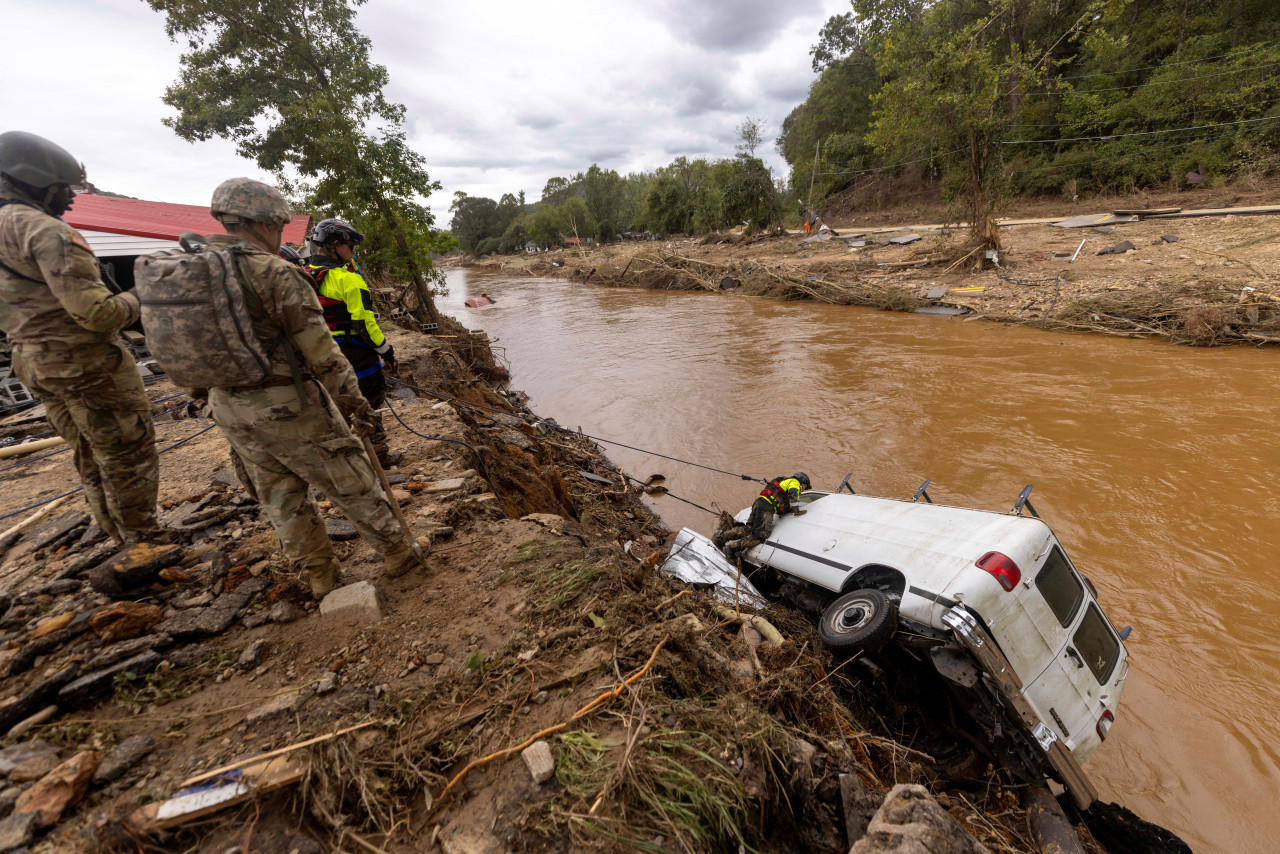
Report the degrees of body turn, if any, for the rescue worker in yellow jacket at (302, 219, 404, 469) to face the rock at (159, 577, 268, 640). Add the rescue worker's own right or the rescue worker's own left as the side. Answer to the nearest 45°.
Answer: approximately 135° to the rescue worker's own right

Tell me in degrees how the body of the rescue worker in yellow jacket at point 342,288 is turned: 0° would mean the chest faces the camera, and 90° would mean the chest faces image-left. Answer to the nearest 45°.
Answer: approximately 270°

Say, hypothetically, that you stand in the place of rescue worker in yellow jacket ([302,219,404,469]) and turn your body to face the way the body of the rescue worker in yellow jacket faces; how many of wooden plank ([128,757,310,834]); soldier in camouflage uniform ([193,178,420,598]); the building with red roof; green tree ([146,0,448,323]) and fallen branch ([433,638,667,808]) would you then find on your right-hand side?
3

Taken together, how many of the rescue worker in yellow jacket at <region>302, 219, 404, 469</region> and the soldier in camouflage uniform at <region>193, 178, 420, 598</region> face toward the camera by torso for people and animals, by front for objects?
0

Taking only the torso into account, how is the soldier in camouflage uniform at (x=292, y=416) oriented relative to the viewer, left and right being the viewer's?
facing away from the viewer and to the right of the viewer

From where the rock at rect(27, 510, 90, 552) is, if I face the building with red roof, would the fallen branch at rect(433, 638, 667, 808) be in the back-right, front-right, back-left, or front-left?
back-right

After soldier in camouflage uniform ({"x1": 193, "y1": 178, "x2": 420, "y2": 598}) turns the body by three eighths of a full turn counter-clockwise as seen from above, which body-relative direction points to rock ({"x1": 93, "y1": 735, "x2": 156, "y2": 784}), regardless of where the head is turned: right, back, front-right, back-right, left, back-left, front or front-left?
front-left

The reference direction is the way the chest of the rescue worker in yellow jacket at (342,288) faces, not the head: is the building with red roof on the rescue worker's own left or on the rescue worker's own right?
on the rescue worker's own left

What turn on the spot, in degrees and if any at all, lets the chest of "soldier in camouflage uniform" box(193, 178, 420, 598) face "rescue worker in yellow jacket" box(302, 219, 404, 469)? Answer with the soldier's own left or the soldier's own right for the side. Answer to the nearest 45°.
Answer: approximately 45° to the soldier's own left

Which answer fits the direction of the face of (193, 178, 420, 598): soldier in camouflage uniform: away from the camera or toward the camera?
away from the camera

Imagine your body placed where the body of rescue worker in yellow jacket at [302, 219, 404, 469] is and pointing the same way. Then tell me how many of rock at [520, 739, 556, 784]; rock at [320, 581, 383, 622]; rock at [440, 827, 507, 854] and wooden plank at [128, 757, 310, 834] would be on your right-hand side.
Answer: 4

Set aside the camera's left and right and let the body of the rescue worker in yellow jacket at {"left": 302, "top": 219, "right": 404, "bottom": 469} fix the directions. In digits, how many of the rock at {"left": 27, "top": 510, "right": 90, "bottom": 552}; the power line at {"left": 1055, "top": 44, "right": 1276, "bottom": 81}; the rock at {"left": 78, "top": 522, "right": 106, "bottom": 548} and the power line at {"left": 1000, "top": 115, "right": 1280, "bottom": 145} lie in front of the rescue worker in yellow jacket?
2

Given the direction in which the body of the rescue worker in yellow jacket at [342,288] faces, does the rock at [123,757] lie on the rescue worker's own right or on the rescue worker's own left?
on the rescue worker's own right

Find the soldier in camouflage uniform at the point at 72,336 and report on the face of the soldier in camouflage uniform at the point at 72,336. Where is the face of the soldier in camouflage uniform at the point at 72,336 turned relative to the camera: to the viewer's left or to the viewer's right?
to the viewer's right

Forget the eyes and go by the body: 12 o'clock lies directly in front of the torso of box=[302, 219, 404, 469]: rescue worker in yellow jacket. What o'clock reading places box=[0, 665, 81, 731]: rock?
The rock is roughly at 4 o'clock from the rescue worker in yellow jacket.

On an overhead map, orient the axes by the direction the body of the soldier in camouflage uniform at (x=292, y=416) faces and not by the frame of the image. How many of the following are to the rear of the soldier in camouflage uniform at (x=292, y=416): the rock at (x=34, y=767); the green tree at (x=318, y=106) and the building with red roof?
1
